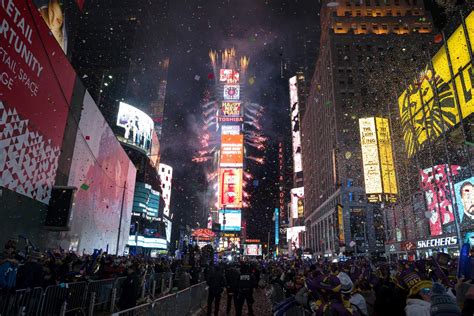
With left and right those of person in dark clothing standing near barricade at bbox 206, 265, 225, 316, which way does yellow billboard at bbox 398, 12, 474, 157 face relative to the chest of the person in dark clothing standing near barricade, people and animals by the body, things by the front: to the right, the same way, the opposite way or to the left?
to the left

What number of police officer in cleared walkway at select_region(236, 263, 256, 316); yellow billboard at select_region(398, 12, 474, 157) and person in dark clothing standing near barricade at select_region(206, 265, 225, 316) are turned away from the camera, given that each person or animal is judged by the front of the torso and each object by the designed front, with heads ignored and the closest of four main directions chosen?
2

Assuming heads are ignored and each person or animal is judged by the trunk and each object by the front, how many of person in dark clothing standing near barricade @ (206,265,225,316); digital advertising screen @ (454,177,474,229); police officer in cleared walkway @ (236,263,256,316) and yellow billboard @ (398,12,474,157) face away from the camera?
2

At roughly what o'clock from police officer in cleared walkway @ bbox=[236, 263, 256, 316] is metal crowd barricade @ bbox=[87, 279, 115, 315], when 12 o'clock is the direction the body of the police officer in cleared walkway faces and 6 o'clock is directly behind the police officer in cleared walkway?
The metal crowd barricade is roughly at 9 o'clock from the police officer in cleared walkway.

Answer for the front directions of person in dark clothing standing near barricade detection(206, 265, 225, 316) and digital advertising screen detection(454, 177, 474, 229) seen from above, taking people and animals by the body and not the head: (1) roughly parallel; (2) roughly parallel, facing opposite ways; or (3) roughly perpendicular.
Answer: roughly perpendicular

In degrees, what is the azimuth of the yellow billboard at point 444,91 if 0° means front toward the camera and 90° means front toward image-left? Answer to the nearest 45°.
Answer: approximately 45°

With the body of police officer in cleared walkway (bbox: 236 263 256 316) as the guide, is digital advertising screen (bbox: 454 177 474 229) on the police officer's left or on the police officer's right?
on the police officer's right

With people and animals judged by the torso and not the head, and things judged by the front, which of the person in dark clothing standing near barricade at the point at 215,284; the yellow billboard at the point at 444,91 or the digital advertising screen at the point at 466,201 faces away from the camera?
the person in dark clothing standing near barricade

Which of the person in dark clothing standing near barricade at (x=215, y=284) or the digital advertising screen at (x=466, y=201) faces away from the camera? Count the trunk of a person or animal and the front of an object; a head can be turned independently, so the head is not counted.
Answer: the person in dark clothing standing near barricade

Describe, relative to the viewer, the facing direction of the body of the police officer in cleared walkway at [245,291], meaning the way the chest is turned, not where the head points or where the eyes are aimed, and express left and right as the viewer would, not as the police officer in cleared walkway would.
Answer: facing away from the viewer

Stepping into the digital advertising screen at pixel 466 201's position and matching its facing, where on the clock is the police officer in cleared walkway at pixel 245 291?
The police officer in cleared walkway is roughly at 11 o'clock from the digital advertising screen.

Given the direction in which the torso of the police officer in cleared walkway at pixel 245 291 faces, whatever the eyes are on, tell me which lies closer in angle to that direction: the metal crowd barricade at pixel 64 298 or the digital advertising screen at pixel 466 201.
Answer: the digital advertising screen

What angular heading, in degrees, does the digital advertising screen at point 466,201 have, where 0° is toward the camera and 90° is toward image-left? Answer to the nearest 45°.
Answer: approximately 45°

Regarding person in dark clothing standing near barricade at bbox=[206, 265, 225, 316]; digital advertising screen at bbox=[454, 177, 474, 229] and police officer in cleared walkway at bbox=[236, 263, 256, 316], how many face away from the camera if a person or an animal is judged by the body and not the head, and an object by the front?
2

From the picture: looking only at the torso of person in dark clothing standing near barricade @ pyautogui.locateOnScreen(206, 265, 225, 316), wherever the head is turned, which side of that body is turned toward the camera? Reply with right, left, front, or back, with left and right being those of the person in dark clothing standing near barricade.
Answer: back
